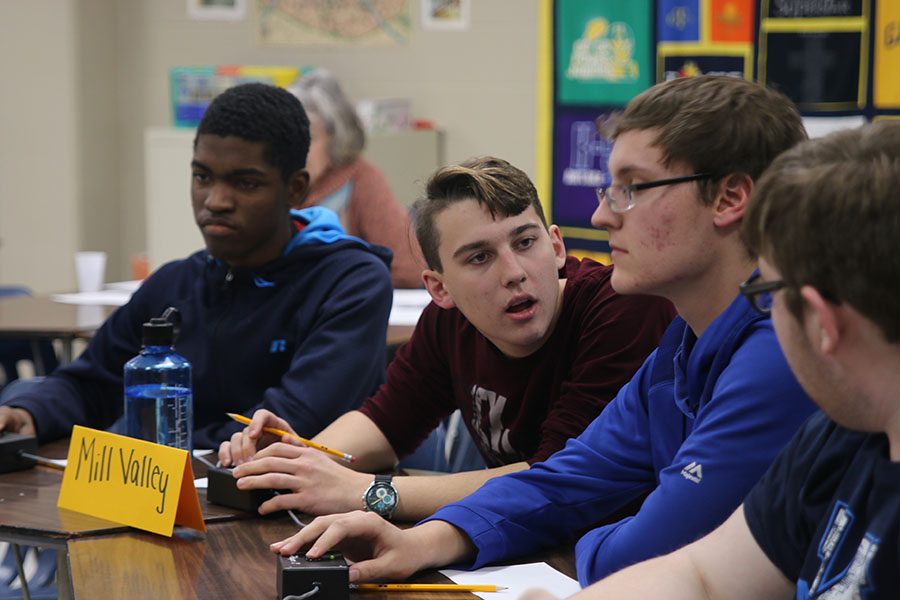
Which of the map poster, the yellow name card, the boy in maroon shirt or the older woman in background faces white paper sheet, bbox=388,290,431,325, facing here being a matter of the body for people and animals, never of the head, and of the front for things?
the map poster

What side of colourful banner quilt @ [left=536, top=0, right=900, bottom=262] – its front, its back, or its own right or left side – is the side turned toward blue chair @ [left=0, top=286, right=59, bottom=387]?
right

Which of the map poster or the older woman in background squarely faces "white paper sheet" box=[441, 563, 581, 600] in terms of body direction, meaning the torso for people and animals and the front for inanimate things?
the map poster

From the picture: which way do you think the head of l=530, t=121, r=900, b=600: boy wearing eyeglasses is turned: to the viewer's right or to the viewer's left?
to the viewer's left

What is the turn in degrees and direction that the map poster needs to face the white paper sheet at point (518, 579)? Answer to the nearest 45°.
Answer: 0° — it already faces it

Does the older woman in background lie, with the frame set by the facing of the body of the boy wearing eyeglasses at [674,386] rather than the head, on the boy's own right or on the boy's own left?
on the boy's own right

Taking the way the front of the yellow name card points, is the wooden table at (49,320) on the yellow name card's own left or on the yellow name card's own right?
on the yellow name card's own right
